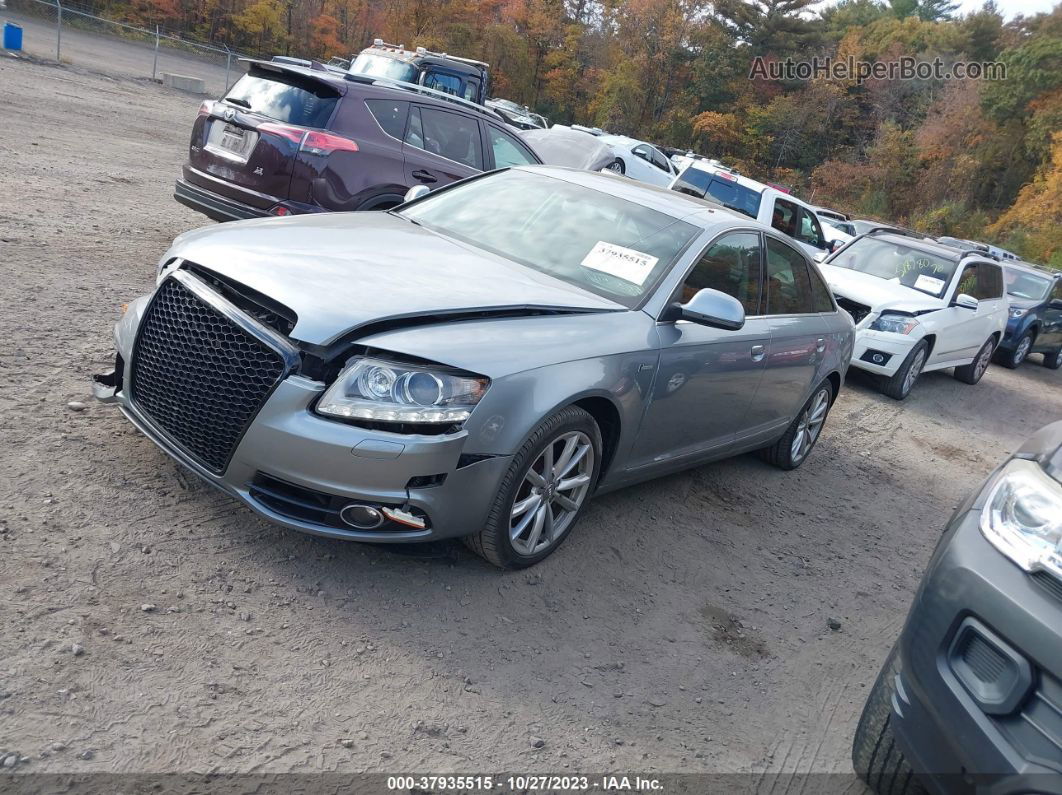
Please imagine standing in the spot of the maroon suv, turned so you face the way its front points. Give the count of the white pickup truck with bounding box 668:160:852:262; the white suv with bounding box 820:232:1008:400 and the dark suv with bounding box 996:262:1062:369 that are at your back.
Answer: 0

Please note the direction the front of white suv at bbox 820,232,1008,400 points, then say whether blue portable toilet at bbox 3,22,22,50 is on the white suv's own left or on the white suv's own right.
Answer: on the white suv's own right

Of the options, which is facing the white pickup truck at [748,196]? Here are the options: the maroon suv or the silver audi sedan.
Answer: the maroon suv

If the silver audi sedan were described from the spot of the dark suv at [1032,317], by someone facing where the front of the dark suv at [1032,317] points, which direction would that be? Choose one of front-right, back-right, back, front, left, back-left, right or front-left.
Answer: front-left

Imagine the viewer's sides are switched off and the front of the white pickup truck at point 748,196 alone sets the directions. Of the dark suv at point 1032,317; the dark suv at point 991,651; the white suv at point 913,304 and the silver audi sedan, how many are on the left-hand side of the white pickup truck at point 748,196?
0

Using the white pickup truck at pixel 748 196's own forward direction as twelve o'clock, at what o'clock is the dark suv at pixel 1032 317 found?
The dark suv is roughly at 1 o'clock from the white pickup truck.

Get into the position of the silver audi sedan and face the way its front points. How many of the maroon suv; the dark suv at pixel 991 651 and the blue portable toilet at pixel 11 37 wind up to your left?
1

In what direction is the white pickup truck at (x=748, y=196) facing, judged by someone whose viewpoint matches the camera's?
facing away from the viewer and to the right of the viewer

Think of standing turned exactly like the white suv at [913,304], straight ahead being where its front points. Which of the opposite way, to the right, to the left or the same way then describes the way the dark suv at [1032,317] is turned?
the same way

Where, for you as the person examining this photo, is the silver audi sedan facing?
facing the viewer and to the left of the viewer

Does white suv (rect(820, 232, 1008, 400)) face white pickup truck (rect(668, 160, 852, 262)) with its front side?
no

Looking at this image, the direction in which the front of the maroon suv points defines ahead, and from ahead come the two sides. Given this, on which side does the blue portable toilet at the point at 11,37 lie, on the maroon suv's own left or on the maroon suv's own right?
on the maroon suv's own left

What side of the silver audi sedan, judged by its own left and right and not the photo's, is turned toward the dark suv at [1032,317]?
back

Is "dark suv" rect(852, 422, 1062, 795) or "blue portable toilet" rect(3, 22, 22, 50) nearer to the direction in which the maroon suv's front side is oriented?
the blue portable toilet
